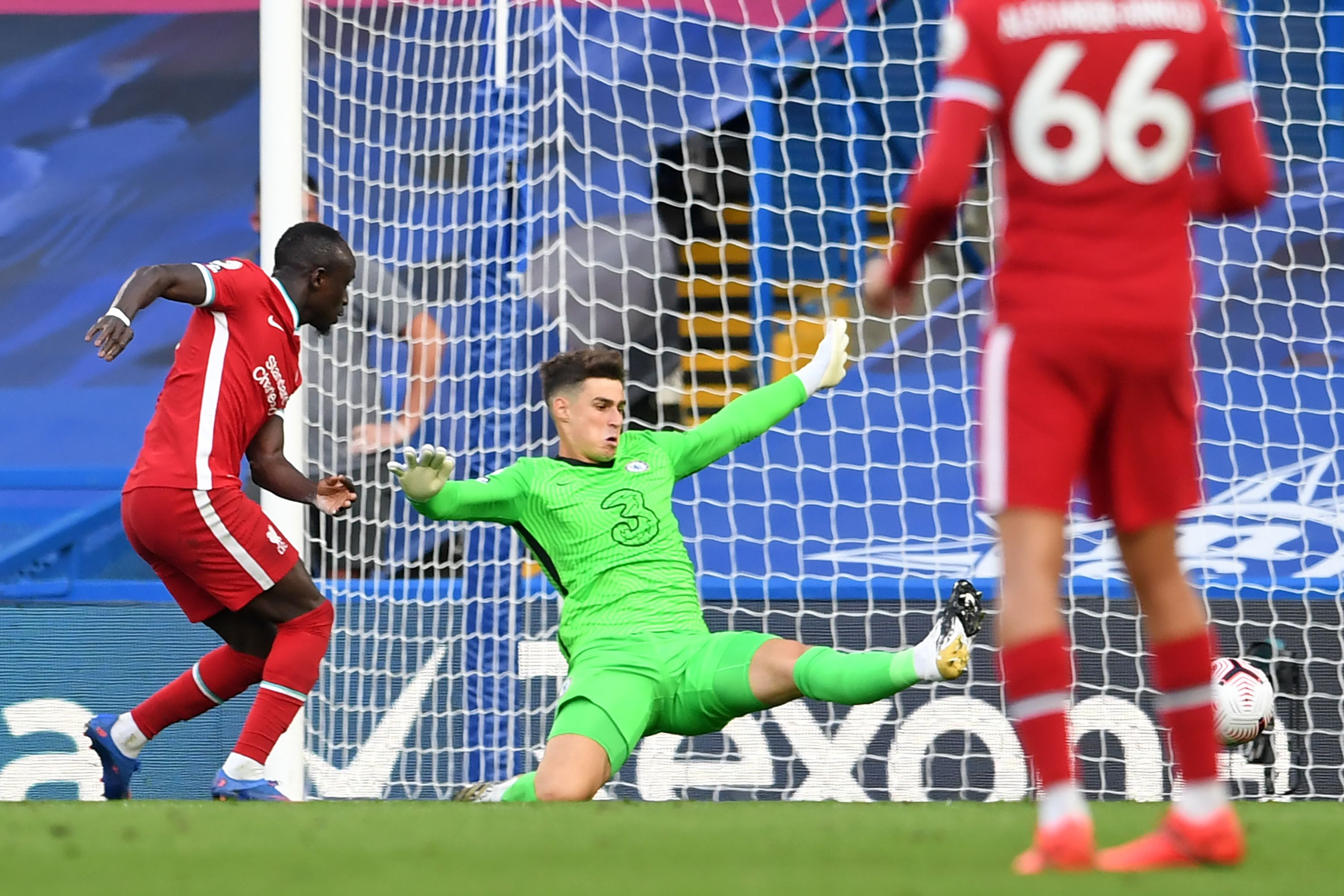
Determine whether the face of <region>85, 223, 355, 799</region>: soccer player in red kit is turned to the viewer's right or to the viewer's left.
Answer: to the viewer's right

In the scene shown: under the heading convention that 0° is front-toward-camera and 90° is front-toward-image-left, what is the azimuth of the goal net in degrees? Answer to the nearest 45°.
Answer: approximately 0°

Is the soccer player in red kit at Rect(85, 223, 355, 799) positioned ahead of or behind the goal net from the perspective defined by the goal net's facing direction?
ahead

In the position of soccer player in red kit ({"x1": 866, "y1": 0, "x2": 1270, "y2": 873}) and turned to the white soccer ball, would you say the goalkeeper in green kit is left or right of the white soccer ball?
left

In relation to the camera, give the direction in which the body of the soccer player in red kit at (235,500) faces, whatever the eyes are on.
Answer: to the viewer's right

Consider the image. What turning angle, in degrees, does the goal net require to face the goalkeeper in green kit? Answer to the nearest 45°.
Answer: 0° — it already faces them

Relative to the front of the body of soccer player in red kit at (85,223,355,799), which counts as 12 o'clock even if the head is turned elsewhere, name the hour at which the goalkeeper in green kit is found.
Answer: The goalkeeper in green kit is roughly at 12 o'clock from the soccer player in red kit.

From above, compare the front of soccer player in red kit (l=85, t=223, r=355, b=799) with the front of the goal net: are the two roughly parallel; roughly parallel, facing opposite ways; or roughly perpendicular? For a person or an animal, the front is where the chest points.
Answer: roughly perpendicular

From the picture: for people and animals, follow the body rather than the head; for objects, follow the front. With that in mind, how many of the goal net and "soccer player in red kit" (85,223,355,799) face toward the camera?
1

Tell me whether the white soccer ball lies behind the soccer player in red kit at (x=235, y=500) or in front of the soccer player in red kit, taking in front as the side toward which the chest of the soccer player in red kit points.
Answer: in front

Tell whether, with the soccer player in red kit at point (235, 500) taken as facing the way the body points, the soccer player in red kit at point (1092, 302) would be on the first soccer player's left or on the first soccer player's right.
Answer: on the first soccer player's right
